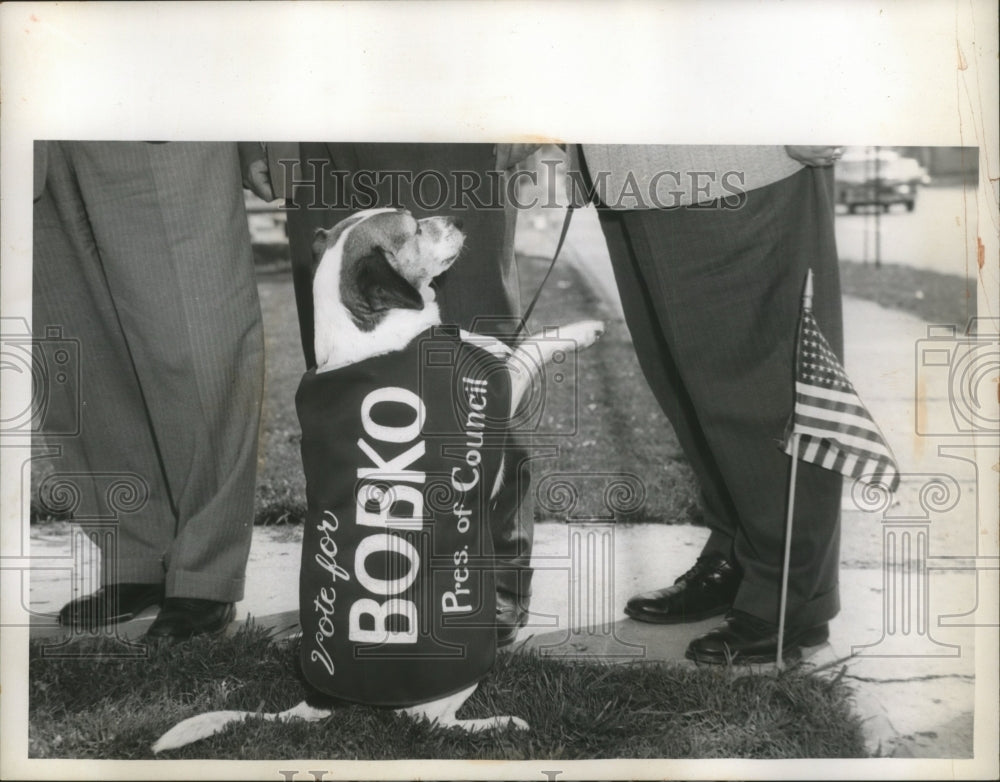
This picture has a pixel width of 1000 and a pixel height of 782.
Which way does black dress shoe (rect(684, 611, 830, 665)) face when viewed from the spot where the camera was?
facing to the left of the viewer

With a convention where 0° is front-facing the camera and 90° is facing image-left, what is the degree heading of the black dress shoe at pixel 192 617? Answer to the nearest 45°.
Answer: approximately 90°

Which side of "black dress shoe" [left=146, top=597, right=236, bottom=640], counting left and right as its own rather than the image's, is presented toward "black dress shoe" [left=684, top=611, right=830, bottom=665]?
back

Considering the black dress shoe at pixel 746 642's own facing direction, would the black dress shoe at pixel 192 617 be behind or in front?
in front
